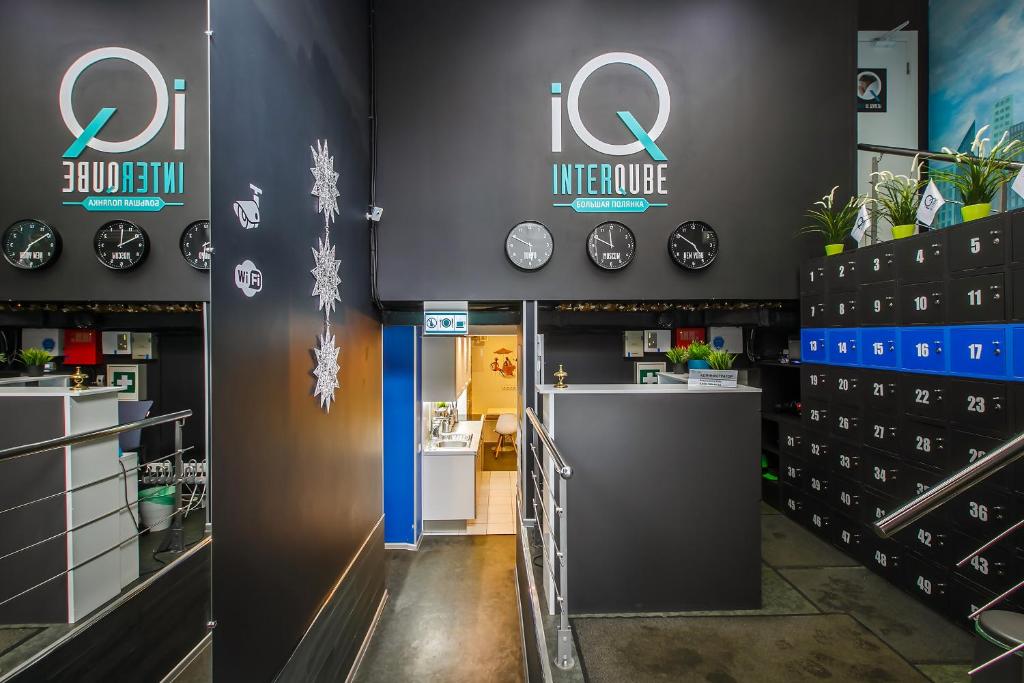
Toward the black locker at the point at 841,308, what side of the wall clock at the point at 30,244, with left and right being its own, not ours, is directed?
left

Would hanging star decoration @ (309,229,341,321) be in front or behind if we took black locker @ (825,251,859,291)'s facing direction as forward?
in front

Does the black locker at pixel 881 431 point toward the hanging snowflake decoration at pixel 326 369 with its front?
yes

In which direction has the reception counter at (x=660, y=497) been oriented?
toward the camera

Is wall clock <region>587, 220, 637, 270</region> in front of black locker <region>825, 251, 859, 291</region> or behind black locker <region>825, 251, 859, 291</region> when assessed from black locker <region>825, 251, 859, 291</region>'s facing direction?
in front

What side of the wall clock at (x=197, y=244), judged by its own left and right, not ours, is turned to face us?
front

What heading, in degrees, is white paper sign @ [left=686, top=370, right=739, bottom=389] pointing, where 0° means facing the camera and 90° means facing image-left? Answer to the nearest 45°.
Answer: approximately 0°

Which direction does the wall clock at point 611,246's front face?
toward the camera

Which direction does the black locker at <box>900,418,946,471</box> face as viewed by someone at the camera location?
facing the viewer and to the left of the viewer

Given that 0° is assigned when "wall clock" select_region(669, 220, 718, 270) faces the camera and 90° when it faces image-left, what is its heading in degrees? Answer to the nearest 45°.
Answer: approximately 0°

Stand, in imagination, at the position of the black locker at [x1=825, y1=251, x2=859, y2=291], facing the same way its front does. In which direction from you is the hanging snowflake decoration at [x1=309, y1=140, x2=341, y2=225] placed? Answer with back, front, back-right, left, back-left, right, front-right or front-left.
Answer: front

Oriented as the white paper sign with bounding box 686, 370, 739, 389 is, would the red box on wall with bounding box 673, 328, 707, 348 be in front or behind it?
behind

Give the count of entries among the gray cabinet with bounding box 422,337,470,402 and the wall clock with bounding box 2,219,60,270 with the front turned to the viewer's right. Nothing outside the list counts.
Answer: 1
